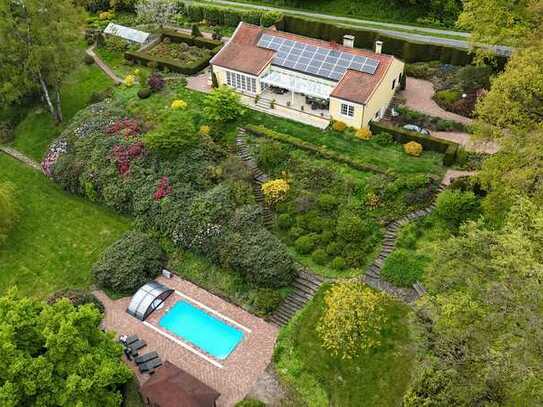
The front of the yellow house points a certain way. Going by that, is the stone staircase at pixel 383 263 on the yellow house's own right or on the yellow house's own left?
on the yellow house's own left

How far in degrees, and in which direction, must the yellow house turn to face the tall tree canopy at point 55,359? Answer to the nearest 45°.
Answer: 0° — it already faces it

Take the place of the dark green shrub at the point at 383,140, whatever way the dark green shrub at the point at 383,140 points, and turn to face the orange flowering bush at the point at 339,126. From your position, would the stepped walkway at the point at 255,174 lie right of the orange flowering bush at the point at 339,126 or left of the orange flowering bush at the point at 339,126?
left

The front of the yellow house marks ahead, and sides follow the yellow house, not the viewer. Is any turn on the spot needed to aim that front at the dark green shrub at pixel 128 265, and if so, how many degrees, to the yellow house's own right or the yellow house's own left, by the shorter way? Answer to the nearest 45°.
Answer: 0° — it already faces it

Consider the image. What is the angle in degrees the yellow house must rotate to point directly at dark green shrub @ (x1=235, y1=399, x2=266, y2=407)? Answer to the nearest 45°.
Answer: approximately 45° to its left

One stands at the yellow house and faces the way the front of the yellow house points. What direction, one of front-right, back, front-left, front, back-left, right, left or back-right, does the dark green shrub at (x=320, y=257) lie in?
front-left

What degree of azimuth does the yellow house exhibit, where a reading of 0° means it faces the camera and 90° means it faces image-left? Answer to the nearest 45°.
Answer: approximately 45°

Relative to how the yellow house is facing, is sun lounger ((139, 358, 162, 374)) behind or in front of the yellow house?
in front

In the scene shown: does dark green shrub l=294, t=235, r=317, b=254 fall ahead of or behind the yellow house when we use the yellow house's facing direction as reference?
ahead

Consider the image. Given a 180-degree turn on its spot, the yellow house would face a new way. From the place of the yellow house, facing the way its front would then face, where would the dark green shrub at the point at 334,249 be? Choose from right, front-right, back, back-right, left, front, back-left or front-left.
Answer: back-right

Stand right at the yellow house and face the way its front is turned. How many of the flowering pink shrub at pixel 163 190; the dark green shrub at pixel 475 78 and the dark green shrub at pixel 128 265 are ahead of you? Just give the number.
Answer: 2

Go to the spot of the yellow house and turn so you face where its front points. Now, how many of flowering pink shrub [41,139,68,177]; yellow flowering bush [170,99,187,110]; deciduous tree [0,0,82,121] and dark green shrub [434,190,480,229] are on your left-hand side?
1

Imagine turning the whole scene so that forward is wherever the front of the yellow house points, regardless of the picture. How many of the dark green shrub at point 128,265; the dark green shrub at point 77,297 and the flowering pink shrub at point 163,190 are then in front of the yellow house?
3

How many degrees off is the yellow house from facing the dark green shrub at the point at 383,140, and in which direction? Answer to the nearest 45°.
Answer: approximately 90° to its left

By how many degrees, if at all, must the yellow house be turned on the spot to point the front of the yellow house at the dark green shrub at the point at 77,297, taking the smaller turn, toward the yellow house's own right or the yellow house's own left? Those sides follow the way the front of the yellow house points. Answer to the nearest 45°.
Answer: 0° — it already faces it
